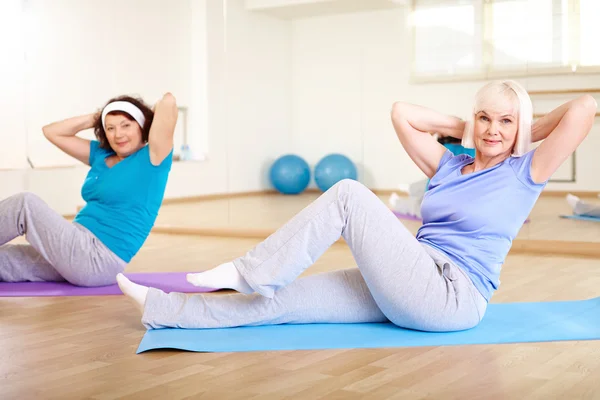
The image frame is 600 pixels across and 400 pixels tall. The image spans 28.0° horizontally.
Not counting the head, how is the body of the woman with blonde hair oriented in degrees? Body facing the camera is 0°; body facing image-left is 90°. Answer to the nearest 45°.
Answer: approximately 45°

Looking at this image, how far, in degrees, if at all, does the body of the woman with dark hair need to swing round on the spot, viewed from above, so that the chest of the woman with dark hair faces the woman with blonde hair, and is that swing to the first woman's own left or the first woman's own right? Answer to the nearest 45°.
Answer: approximately 90° to the first woman's own left

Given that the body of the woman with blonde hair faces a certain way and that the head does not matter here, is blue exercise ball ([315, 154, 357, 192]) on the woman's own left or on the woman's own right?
on the woman's own right

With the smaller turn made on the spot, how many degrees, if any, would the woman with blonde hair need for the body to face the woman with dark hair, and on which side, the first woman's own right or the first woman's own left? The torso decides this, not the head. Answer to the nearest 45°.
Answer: approximately 90° to the first woman's own right

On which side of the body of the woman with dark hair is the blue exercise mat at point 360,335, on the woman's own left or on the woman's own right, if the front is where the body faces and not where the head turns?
on the woman's own left

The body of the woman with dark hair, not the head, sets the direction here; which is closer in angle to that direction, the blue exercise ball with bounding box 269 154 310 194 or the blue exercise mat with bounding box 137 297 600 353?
the blue exercise mat

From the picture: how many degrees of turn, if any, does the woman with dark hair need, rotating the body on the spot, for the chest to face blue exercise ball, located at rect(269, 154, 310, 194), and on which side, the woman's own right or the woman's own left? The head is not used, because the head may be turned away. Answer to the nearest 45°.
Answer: approximately 180°

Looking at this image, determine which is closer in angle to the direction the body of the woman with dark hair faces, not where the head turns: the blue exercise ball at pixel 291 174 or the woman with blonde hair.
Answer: the woman with blonde hair
